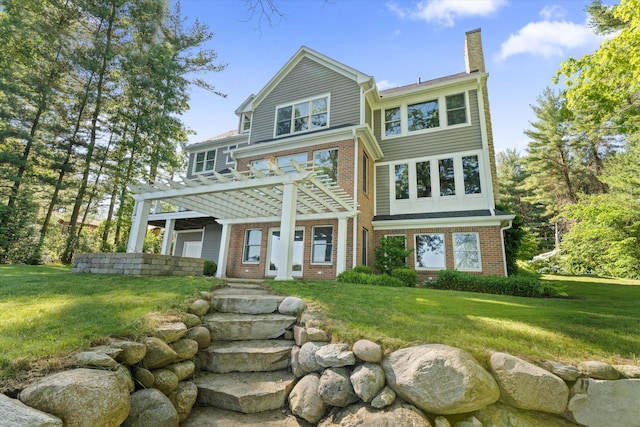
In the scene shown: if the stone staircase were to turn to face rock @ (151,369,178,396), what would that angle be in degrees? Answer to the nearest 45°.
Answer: approximately 45° to its right

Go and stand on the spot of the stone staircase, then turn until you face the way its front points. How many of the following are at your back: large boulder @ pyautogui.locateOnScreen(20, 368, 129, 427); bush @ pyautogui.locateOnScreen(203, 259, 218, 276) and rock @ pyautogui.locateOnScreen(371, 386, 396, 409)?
1

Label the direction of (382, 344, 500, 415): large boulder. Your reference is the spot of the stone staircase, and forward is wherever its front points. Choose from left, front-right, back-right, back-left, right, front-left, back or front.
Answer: front-left

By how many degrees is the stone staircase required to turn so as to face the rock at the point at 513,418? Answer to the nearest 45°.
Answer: approximately 45° to its left

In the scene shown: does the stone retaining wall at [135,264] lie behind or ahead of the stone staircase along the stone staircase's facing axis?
behind

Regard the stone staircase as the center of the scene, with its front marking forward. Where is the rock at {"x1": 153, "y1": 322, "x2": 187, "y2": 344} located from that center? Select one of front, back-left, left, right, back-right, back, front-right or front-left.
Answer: right

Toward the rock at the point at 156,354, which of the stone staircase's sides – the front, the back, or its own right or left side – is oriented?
right

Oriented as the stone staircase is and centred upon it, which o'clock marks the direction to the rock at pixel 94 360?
The rock is roughly at 2 o'clock from the stone staircase.

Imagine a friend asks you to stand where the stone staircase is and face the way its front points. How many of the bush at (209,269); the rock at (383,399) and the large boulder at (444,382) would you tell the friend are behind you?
1

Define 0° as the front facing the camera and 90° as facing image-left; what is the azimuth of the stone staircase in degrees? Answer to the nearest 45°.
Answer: approximately 0°

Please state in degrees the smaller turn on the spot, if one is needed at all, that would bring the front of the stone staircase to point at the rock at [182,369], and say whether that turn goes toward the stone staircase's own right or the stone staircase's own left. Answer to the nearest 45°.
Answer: approximately 90° to the stone staircase's own right

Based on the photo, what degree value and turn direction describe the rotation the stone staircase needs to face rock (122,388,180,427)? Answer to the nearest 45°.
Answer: approximately 45° to its right
